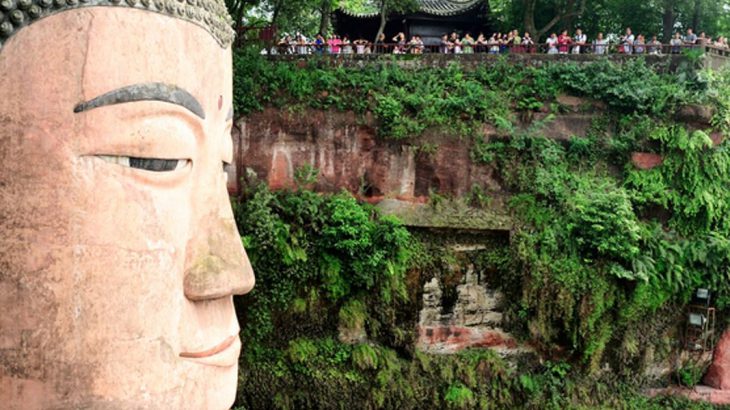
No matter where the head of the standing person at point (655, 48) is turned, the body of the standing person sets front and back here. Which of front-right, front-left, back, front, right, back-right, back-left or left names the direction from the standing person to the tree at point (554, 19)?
back-right

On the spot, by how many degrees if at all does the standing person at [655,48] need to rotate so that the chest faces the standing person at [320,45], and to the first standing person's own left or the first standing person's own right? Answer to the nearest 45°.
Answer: approximately 90° to the first standing person's own right

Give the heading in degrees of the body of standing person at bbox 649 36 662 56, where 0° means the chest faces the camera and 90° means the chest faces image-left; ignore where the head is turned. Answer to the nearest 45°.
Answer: approximately 0°

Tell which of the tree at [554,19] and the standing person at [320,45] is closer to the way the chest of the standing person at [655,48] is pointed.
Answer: the standing person

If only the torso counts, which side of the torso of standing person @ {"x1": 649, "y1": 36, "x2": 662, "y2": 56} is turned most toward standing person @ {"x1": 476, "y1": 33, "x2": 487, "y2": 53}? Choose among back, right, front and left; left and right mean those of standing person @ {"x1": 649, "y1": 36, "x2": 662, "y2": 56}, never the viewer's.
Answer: right

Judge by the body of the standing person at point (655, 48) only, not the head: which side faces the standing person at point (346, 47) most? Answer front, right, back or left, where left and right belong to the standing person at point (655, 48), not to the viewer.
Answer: right
